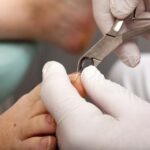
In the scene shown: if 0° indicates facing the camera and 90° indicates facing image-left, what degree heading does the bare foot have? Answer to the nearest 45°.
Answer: approximately 270°
